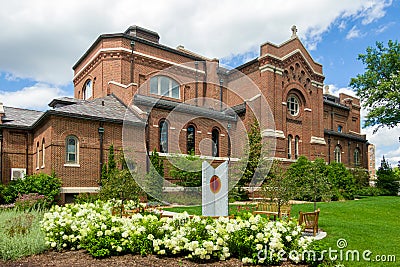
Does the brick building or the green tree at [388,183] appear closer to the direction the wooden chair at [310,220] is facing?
the brick building

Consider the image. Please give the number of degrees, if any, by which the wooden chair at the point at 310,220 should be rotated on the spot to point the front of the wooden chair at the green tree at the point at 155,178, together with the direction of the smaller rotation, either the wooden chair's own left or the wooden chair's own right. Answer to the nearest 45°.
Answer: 0° — it already faces it

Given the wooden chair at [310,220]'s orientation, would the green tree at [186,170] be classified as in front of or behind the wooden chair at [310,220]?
in front

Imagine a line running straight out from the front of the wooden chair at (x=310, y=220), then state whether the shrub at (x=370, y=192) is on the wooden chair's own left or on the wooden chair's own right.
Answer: on the wooden chair's own right
